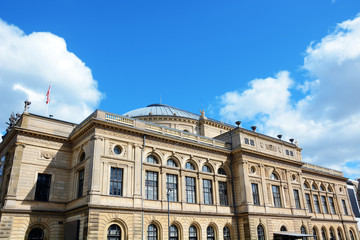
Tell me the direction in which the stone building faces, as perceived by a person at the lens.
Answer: facing the viewer and to the right of the viewer
